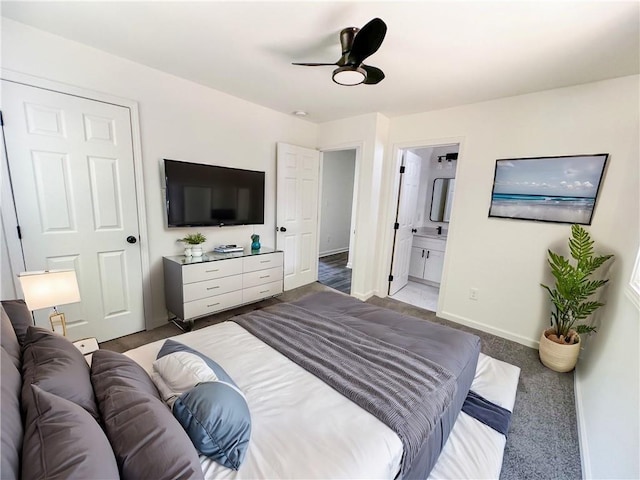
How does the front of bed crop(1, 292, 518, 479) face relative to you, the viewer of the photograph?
facing away from the viewer and to the right of the viewer

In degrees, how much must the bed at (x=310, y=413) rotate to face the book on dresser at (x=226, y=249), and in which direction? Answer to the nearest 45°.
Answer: approximately 90° to its left

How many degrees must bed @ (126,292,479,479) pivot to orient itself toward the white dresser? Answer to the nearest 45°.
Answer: approximately 90° to its left

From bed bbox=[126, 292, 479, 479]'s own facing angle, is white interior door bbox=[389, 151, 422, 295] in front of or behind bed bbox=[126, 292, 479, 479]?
in front

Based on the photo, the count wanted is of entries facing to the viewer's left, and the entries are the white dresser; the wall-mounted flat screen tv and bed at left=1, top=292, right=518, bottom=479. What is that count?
0

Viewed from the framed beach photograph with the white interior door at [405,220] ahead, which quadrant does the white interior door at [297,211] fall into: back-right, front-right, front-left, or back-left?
front-left

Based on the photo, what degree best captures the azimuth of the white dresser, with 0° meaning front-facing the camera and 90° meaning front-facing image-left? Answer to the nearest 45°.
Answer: approximately 315°

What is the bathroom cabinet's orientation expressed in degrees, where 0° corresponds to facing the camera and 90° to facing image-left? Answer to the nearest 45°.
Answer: approximately 45°

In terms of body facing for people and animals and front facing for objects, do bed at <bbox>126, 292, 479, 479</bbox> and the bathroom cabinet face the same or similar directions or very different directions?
very different directions

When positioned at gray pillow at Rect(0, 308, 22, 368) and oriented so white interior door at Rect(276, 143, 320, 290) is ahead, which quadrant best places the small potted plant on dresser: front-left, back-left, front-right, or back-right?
front-left

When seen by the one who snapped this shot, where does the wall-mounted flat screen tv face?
facing the viewer and to the right of the viewer

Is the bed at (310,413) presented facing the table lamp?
no

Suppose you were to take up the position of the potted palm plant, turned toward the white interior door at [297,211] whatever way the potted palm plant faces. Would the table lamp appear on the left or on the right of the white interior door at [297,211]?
left

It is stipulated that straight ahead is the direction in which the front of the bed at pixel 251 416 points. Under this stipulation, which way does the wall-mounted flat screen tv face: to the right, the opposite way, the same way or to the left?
to the right

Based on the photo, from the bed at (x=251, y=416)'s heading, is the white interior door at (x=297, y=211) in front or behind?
in front

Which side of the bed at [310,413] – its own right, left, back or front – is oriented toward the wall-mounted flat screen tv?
left

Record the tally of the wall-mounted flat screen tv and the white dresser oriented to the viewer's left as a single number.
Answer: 0

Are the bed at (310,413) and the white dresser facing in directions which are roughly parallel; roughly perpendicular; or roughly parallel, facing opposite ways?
roughly perpendicular
